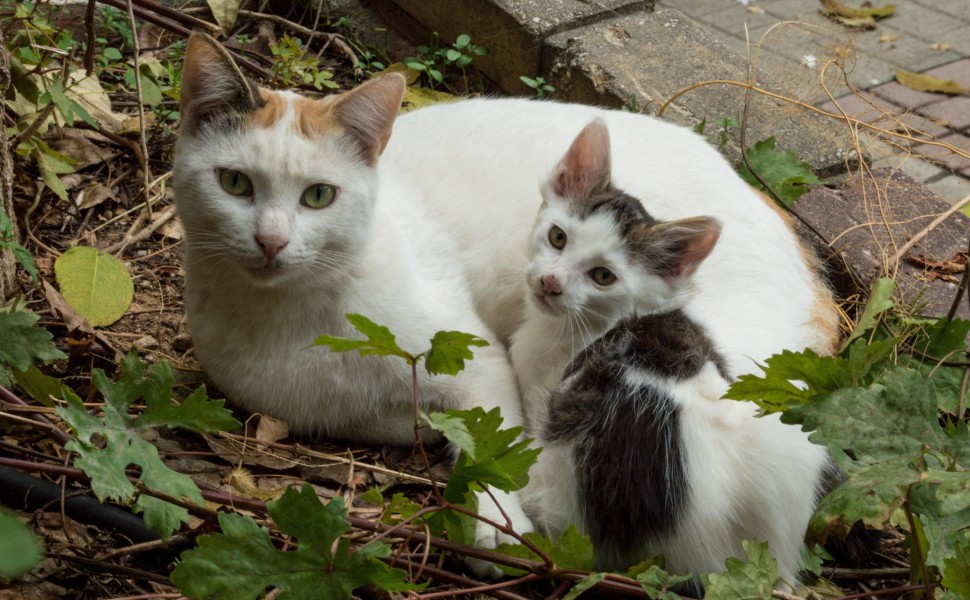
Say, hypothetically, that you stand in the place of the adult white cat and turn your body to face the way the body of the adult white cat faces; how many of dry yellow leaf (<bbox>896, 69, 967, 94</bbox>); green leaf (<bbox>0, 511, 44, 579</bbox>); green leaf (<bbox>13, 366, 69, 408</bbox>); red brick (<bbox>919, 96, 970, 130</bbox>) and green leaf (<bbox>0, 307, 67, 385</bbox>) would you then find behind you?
2

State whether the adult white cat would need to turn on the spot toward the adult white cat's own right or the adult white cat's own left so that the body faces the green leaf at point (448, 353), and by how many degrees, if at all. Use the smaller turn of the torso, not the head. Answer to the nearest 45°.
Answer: approximately 45° to the adult white cat's own left

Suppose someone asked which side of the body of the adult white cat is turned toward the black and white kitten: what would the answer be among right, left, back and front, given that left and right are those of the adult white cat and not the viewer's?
left

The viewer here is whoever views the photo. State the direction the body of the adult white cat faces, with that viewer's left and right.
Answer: facing the viewer and to the left of the viewer

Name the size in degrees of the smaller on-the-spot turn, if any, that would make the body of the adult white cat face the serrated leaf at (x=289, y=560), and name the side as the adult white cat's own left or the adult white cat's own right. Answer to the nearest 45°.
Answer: approximately 45° to the adult white cat's own left

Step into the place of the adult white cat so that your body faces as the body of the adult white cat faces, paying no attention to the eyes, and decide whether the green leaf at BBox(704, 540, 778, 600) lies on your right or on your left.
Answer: on your left

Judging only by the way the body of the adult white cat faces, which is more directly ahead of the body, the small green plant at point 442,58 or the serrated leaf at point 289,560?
the serrated leaf

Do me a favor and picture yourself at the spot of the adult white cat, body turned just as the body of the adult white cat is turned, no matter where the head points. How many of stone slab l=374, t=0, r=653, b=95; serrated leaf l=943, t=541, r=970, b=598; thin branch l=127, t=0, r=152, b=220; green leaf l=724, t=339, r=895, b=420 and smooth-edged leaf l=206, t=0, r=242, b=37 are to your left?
2

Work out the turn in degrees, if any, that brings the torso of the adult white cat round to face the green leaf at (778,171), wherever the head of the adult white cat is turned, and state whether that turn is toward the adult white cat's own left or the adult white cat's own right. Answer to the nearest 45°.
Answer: approximately 180°

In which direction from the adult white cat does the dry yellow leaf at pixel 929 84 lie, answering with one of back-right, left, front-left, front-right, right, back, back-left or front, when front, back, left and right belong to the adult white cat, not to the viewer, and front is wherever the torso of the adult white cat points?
back

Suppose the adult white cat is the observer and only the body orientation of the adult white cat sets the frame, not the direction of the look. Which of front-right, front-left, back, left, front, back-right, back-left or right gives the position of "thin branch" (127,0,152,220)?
right

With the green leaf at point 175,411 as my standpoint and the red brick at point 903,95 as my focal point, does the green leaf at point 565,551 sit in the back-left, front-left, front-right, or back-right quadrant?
front-right

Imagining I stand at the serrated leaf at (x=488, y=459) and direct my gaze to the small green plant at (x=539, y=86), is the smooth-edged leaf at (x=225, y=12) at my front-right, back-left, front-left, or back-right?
front-left

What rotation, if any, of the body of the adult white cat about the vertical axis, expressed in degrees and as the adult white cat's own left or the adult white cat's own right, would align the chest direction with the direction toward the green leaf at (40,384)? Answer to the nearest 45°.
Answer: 0° — it already faces it

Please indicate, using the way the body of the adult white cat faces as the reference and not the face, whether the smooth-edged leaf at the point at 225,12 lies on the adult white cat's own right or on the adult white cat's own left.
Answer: on the adult white cat's own right

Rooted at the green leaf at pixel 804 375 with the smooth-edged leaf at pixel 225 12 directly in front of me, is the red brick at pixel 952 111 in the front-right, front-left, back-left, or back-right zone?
front-right
